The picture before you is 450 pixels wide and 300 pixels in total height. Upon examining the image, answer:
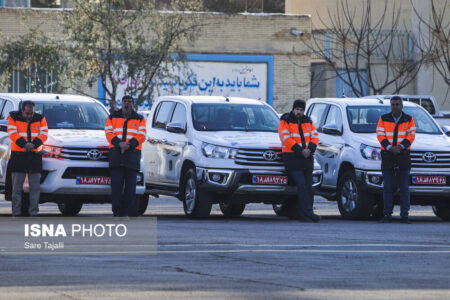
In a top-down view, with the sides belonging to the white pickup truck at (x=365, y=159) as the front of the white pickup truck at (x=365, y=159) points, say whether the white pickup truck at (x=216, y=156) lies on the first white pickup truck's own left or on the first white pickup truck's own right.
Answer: on the first white pickup truck's own right

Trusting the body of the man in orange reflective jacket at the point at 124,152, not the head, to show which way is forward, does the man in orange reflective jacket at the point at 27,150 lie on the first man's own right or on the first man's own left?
on the first man's own right

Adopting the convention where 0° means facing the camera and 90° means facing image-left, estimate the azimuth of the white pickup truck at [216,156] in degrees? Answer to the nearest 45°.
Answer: approximately 315°

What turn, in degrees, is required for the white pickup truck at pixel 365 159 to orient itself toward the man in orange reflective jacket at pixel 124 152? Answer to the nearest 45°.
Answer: approximately 90° to its right

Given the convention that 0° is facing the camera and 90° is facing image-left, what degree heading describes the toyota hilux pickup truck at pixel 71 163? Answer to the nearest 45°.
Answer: approximately 315°

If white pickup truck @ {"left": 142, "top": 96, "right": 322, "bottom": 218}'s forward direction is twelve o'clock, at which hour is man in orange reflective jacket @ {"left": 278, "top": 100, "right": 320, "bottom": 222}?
The man in orange reflective jacket is roughly at 11 o'clock from the white pickup truck.

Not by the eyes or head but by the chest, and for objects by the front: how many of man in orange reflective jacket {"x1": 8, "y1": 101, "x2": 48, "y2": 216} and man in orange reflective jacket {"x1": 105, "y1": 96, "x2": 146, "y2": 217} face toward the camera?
2
